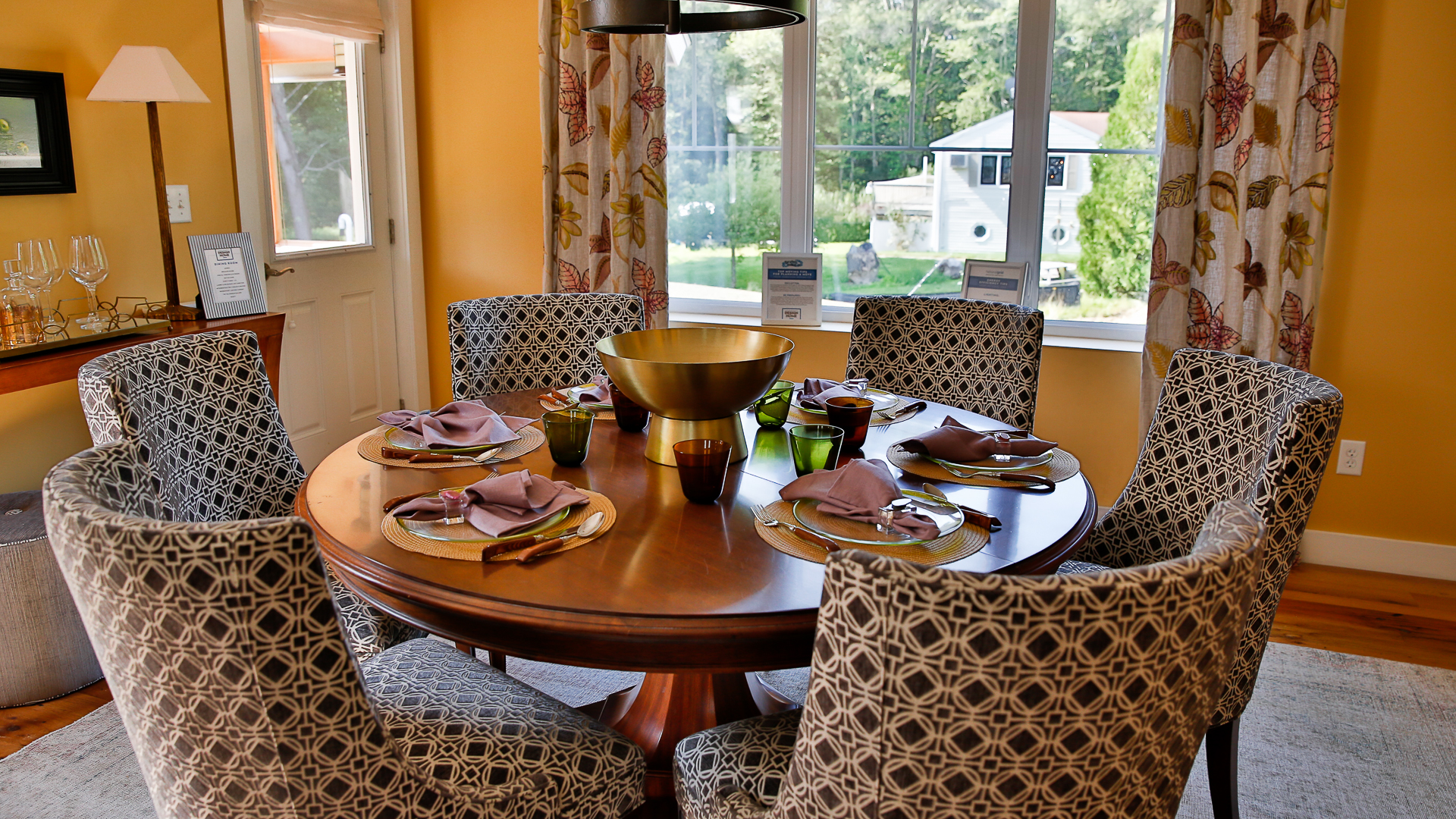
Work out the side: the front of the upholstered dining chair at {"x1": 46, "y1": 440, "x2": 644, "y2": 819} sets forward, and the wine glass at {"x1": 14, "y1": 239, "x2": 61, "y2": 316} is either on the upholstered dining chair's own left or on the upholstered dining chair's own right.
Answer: on the upholstered dining chair's own left

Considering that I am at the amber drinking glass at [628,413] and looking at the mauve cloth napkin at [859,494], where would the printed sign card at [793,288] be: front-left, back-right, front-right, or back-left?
back-left

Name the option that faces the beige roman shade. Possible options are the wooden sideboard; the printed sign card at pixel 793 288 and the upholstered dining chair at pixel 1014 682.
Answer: the upholstered dining chair

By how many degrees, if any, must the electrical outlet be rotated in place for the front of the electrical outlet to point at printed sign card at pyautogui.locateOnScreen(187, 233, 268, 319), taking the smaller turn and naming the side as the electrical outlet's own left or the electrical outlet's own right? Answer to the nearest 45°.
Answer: approximately 45° to the electrical outlet's own right

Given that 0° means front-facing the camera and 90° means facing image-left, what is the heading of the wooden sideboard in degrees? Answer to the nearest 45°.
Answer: approximately 315°

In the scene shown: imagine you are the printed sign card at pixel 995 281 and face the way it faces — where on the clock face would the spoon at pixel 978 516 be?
The spoon is roughly at 12 o'clock from the printed sign card.

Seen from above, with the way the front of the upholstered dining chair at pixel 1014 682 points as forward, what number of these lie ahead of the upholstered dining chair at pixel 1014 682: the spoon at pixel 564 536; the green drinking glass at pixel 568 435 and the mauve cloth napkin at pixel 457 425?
3

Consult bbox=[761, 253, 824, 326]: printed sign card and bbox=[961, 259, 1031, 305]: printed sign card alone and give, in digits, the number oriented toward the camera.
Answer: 2

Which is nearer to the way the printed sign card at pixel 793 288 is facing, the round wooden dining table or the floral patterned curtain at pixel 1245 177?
the round wooden dining table
